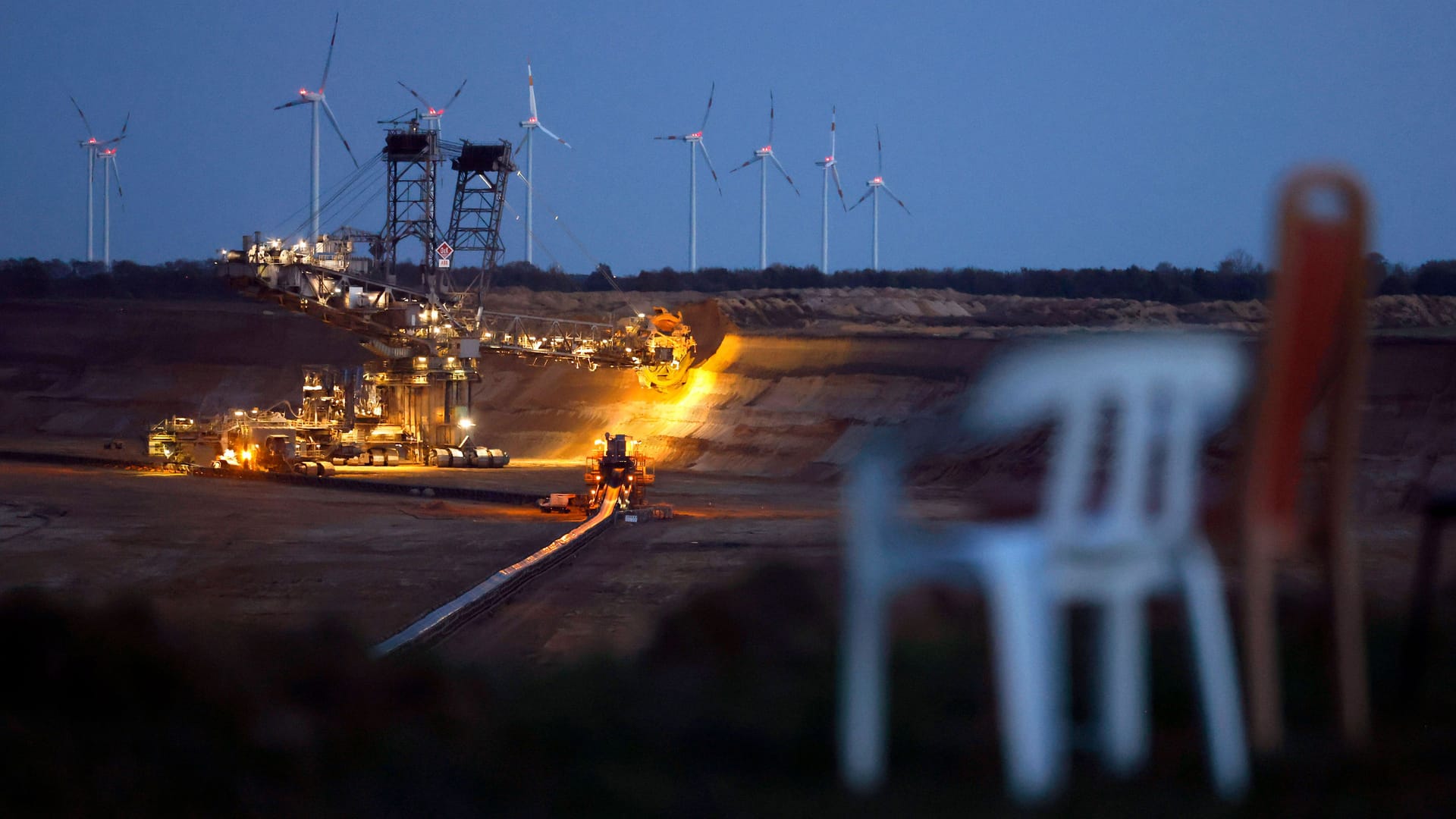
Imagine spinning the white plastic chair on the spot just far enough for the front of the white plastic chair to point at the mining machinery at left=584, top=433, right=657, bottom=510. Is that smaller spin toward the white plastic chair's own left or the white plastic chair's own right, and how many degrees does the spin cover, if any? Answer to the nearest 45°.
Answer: approximately 45° to the white plastic chair's own right

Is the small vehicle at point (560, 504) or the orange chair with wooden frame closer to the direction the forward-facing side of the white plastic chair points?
the small vehicle

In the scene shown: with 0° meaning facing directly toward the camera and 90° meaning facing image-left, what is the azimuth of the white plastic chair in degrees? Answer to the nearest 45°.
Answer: approximately 135°

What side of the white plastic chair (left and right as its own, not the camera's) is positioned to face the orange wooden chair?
right

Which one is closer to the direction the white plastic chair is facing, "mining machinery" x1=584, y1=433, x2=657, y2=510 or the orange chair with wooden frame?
the mining machinery

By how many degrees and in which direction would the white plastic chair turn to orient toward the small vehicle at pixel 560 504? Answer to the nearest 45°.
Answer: approximately 45° to its right
